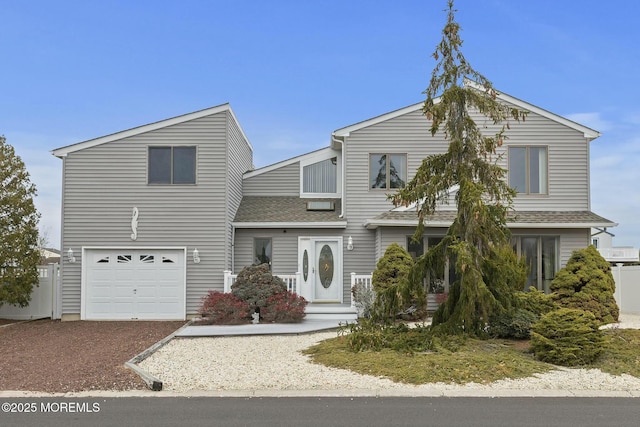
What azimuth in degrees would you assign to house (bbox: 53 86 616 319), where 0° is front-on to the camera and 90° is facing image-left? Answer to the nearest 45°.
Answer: approximately 0°

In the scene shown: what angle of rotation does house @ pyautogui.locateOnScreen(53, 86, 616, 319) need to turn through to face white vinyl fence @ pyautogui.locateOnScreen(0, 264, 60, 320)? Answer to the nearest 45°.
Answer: approximately 90° to its right

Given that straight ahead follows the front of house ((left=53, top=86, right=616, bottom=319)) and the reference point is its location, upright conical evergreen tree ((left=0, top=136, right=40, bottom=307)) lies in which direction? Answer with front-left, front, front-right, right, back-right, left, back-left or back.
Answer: right

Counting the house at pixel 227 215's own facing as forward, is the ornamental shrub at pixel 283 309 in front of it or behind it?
in front

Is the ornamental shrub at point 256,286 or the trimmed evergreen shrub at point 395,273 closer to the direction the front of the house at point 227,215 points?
the ornamental shrub

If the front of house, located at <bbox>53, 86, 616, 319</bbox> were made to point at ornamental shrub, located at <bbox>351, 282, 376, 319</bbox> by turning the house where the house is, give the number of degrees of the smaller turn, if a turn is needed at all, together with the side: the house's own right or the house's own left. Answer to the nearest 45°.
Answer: approximately 45° to the house's own left

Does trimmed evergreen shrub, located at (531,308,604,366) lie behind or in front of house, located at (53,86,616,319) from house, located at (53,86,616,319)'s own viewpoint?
in front

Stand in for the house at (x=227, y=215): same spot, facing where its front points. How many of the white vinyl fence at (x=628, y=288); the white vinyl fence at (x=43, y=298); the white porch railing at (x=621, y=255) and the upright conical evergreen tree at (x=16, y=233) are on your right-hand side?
2

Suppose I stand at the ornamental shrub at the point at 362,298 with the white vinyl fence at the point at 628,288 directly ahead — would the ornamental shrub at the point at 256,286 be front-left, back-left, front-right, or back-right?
back-left
